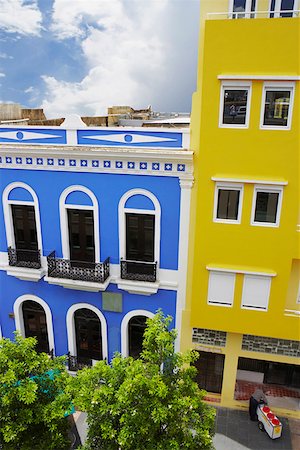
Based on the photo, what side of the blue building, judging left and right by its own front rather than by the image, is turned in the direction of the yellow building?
left

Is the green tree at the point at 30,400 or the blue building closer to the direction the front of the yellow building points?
the green tree

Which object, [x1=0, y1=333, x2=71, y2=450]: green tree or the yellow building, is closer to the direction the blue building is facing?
the green tree

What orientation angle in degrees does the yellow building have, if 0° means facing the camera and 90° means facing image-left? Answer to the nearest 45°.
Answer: approximately 0°

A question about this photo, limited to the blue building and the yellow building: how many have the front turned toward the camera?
2

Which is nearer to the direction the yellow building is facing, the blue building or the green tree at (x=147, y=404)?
the green tree

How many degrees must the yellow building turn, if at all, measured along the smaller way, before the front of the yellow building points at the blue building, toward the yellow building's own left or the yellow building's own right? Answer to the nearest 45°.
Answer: approximately 90° to the yellow building's own right

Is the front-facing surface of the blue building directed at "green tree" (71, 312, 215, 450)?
yes

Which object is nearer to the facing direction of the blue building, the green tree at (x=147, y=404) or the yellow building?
the green tree

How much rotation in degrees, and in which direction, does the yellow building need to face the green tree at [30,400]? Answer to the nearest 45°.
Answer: approximately 45° to its right
